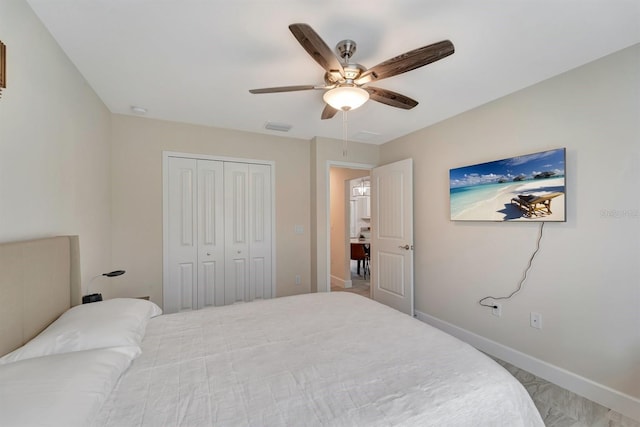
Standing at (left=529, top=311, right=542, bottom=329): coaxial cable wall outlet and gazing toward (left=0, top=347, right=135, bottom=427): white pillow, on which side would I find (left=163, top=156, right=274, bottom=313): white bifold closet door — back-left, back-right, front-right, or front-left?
front-right

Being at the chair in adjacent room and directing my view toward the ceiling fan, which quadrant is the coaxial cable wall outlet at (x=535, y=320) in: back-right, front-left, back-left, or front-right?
front-left

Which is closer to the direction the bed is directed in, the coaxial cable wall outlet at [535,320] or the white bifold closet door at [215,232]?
the coaxial cable wall outlet

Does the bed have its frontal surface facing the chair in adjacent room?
no

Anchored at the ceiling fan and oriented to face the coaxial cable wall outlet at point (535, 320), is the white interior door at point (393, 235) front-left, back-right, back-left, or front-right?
front-left

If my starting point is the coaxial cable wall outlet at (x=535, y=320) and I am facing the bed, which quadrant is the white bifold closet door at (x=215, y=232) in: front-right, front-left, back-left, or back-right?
front-right

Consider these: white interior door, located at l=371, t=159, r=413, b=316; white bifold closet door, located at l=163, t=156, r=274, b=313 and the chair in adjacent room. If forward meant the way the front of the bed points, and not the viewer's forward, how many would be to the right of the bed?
0

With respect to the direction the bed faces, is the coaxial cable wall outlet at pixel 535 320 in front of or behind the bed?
in front

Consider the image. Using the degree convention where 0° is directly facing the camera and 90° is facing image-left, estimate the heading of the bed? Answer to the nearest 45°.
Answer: approximately 270°

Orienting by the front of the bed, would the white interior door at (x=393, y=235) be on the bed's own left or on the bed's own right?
on the bed's own left

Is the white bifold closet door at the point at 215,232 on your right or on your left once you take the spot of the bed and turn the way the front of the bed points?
on your left
